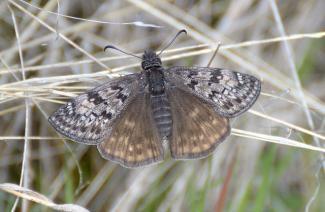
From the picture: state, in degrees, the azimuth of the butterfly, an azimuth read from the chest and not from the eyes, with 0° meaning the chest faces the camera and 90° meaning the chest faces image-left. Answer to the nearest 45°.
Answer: approximately 180°
